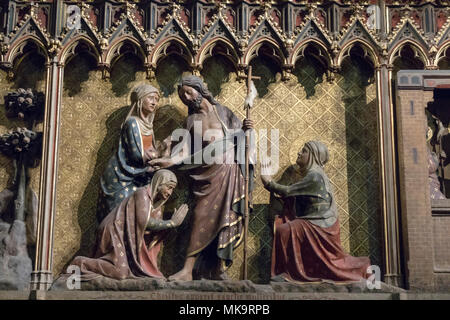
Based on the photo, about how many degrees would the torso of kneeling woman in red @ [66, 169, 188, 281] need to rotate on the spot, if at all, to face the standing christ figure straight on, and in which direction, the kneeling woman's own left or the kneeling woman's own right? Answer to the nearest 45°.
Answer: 0° — they already face it

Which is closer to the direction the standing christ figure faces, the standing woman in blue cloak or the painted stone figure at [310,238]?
the standing woman in blue cloak

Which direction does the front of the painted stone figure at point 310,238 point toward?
to the viewer's left

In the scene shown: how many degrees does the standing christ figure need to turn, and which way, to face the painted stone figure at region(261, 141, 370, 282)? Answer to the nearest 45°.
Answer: approximately 135° to its left

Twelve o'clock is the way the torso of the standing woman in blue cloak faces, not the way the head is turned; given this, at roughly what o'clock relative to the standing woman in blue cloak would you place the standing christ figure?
The standing christ figure is roughly at 11 o'clock from the standing woman in blue cloak.

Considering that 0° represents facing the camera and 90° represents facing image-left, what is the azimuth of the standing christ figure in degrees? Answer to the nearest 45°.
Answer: approximately 45°

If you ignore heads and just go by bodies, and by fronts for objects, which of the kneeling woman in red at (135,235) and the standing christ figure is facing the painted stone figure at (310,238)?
the kneeling woman in red

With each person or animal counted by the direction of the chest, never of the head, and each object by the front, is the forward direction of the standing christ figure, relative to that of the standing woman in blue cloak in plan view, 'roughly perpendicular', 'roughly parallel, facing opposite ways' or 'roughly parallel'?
roughly perpendicular

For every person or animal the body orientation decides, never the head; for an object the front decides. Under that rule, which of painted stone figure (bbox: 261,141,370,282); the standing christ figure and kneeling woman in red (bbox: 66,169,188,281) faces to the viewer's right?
the kneeling woman in red

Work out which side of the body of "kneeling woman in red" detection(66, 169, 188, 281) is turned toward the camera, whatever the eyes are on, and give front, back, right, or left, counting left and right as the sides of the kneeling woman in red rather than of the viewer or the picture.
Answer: right

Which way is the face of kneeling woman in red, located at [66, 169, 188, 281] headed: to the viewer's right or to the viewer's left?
to the viewer's right

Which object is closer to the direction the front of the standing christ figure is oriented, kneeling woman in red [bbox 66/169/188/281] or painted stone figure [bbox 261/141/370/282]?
the kneeling woman in red

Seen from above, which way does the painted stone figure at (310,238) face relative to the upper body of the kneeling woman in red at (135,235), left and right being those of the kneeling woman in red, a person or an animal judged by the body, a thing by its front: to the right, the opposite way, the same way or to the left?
the opposite way
